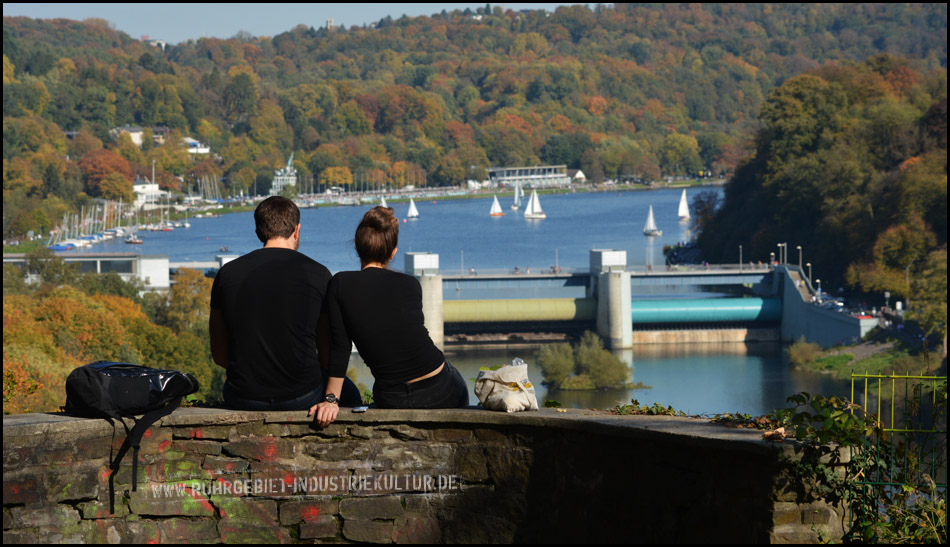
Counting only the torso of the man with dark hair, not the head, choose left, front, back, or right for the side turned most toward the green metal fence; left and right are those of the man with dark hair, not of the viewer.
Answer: right

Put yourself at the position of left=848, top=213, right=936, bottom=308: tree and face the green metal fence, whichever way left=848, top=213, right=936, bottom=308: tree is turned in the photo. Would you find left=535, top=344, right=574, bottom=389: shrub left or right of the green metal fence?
right

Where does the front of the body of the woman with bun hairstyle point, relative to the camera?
away from the camera

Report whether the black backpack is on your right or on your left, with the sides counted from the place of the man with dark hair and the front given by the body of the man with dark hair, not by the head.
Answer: on your left

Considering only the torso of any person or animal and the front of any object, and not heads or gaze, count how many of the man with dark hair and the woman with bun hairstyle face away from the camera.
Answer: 2

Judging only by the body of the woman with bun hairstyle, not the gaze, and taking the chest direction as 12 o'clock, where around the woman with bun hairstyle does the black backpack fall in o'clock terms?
The black backpack is roughly at 9 o'clock from the woman with bun hairstyle.

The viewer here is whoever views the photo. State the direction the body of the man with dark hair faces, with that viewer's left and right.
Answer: facing away from the viewer

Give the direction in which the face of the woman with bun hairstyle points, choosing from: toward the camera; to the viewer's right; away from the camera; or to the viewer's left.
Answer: away from the camera
